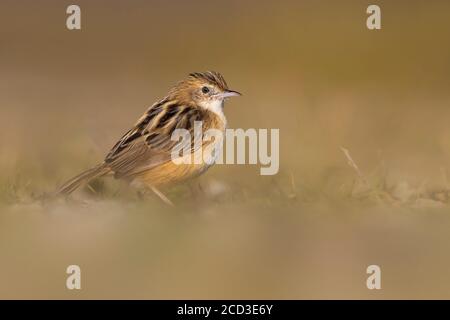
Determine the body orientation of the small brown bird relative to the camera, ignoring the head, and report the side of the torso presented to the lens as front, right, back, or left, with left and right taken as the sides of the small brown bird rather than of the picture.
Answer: right
